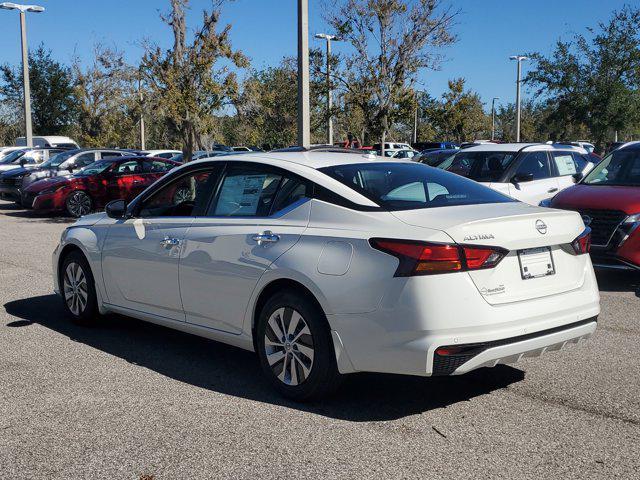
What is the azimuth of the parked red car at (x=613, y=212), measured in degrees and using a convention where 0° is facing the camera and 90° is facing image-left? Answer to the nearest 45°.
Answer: approximately 45°

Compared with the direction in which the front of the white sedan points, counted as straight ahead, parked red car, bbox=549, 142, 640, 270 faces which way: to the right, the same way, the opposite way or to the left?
to the left

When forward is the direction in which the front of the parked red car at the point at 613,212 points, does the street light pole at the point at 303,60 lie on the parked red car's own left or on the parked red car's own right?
on the parked red car's own right

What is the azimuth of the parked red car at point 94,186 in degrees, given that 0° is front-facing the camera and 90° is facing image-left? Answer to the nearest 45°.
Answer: approximately 45°

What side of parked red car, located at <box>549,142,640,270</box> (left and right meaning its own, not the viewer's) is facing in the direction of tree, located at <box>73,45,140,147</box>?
right

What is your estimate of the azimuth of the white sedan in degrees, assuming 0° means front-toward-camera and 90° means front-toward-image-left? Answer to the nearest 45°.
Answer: approximately 135°
